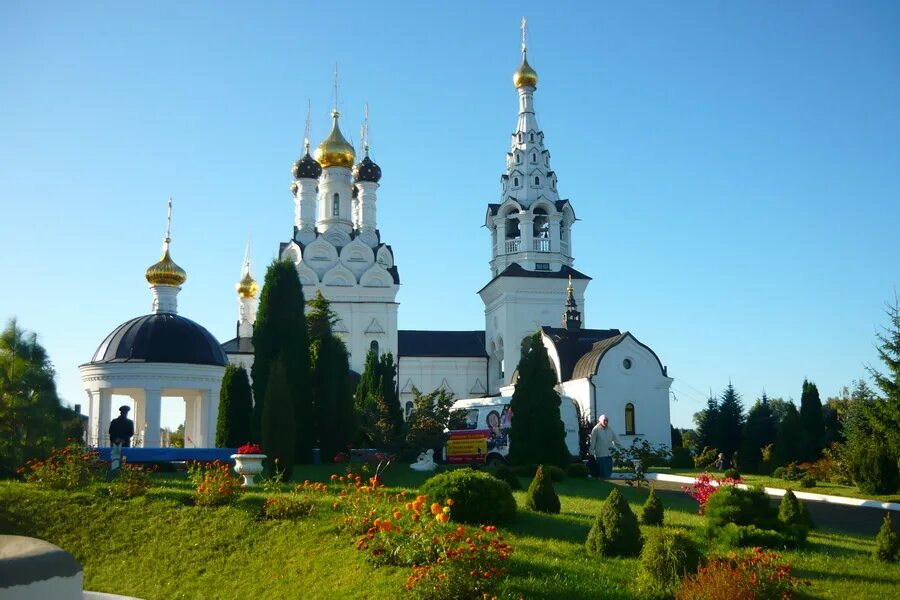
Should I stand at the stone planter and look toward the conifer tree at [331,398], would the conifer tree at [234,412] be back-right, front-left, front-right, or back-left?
front-left

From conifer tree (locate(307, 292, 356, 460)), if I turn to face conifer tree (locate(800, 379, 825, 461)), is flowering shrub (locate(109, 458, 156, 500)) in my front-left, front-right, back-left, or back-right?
back-right

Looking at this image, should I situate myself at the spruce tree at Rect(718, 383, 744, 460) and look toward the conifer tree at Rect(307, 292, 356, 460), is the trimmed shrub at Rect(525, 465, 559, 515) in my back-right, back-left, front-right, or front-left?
front-left

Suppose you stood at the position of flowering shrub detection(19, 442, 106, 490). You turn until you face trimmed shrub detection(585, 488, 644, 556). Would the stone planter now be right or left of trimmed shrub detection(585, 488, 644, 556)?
left
